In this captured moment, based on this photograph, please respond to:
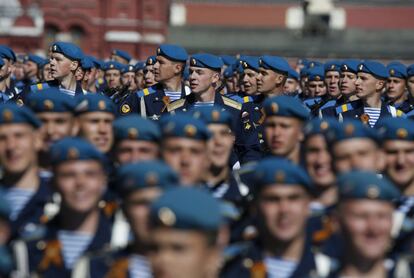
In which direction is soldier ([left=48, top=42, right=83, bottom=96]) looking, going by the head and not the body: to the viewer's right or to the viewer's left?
to the viewer's left

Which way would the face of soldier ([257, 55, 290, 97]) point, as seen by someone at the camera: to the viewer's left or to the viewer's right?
to the viewer's left

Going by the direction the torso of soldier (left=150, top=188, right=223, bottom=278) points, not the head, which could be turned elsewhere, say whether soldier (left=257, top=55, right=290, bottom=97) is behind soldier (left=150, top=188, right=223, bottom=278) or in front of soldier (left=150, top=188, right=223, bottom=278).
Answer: behind

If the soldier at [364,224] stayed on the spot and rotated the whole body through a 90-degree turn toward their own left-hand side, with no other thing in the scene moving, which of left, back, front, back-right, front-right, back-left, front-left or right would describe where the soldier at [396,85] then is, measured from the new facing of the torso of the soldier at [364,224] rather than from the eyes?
left
